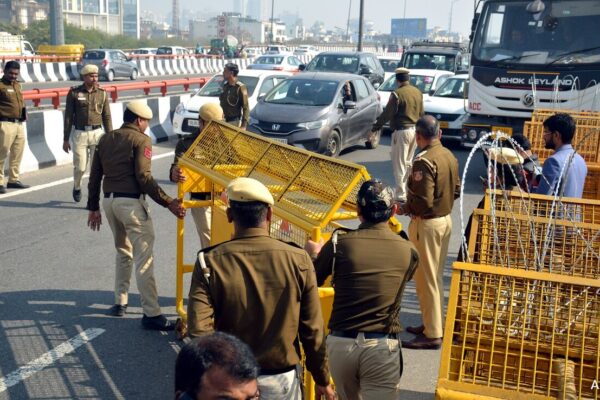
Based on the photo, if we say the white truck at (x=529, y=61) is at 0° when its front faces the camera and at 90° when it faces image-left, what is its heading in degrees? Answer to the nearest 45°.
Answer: approximately 0°

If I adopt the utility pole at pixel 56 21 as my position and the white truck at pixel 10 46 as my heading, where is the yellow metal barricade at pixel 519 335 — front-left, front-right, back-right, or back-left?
back-left

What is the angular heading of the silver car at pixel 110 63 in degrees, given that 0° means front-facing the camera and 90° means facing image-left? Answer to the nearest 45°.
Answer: approximately 225°

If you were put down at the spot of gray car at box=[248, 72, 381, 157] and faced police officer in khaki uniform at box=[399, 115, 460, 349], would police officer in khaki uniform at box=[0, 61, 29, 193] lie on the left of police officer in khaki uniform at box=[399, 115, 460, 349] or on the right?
right

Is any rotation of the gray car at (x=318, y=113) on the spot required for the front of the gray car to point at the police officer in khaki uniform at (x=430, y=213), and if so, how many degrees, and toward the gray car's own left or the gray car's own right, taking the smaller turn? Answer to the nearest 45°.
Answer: approximately 45° to the gray car's own left

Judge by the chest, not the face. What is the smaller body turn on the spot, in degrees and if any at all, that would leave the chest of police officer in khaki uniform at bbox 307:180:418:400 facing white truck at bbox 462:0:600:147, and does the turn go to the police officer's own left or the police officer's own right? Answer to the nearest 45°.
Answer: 0° — they already face it

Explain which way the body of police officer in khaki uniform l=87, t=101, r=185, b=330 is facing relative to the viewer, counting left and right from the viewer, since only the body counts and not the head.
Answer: facing away from the viewer and to the right of the viewer

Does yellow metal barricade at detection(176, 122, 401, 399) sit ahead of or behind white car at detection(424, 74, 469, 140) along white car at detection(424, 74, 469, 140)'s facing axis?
ahead

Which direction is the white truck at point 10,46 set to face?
to the viewer's right

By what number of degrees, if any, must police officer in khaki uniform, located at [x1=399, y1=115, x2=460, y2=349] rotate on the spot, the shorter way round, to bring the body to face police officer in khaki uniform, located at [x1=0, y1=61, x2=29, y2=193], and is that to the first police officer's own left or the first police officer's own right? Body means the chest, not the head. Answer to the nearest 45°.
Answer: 0° — they already face them

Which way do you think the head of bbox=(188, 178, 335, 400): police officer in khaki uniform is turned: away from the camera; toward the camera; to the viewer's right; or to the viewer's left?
away from the camera

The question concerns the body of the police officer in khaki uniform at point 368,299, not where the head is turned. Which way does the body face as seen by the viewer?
away from the camera

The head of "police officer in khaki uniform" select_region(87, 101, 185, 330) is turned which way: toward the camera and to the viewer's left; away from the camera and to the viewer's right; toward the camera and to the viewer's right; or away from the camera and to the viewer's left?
away from the camera and to the viewer's right

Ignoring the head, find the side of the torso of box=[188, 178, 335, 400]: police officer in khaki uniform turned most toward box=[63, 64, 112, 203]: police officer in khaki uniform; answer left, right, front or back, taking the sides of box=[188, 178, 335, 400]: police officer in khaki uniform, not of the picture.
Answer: front

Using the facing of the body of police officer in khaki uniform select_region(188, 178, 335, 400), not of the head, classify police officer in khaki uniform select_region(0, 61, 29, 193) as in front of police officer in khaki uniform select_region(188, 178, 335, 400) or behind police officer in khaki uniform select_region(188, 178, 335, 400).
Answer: in front

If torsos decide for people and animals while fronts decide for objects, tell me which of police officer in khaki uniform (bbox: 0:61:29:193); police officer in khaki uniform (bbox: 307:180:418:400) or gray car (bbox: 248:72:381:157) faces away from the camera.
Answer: police officer in khaki uniform (bbox: 307:180:418:400)

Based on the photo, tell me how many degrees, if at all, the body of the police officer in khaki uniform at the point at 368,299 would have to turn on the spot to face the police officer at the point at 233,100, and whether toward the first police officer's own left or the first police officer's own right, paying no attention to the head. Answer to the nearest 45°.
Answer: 0° — they already face them

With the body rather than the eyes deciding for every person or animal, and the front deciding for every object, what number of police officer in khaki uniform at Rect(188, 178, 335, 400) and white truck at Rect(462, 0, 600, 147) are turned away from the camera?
1

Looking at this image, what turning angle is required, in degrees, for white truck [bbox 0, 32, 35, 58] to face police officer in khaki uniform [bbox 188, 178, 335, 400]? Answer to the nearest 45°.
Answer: approximately 90° to its right
